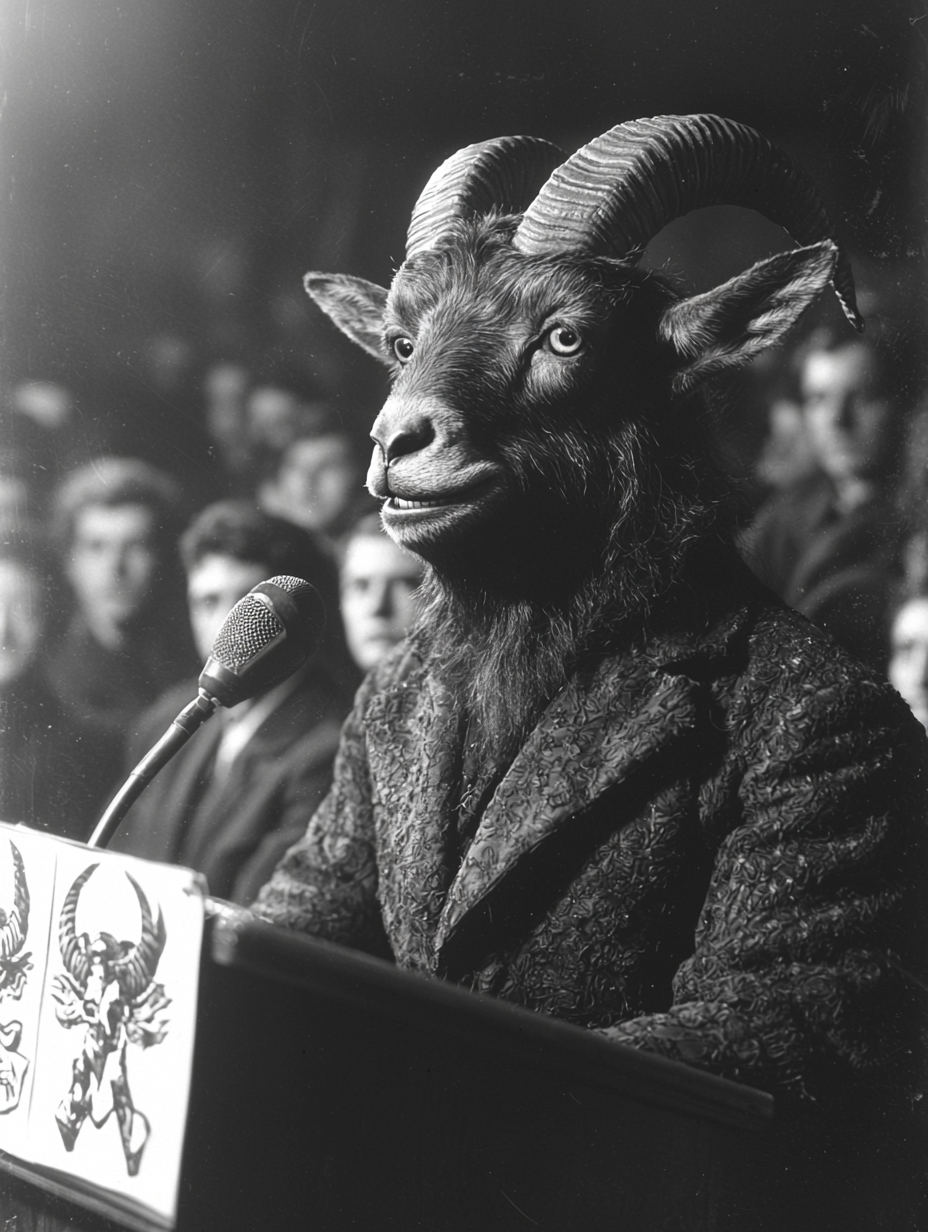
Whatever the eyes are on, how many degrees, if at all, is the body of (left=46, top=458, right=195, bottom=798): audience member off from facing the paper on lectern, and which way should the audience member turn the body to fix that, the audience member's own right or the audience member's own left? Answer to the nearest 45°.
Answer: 0° — they already face it

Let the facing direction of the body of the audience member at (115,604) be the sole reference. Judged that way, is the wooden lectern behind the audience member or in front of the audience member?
in front

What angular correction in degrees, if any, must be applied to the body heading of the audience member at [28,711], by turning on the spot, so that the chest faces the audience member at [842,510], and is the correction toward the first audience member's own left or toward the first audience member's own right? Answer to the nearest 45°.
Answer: approximately 45° to the first audience member's own left

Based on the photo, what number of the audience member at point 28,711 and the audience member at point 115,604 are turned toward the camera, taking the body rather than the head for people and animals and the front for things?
2

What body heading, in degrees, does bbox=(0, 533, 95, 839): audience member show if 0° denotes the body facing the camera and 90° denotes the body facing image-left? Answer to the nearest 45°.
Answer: approximately 0°

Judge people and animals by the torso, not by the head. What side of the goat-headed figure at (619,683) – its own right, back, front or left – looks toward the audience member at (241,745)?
right

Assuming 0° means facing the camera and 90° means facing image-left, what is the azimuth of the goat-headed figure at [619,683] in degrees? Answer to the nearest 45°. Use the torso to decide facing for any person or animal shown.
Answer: approximately 45°
